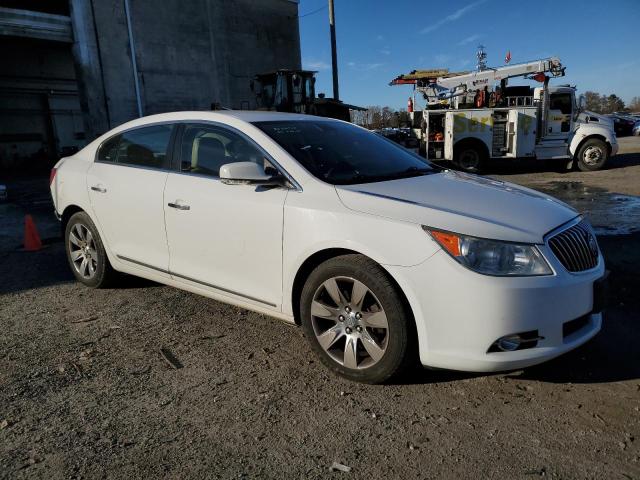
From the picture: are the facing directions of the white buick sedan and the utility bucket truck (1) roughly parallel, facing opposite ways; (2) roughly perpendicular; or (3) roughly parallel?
roughly parallel

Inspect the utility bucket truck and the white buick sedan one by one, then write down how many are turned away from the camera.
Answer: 0

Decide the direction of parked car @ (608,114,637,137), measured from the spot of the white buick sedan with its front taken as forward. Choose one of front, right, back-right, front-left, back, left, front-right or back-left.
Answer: left

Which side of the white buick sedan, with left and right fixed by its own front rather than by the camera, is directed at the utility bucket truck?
left

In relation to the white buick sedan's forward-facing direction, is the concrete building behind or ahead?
behind

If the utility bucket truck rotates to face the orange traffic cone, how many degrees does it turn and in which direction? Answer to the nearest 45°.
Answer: approximately 135° to its right

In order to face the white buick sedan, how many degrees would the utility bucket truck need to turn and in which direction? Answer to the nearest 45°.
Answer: approximately 90° to its right

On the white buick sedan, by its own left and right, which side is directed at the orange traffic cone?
back

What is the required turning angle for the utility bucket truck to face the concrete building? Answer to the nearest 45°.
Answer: approximately 180°

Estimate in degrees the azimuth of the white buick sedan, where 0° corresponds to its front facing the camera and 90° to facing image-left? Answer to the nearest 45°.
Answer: approximately 315°

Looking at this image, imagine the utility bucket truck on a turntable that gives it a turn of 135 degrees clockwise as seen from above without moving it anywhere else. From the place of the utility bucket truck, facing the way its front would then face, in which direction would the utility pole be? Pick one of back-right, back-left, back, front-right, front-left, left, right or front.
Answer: right

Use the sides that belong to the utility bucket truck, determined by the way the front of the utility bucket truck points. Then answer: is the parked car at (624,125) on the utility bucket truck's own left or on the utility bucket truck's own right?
on the utility bucket truck's own left

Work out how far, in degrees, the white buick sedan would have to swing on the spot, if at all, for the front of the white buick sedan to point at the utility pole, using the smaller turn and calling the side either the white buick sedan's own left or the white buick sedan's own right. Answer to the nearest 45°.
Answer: approximately 135° to the white buick sedan's own left

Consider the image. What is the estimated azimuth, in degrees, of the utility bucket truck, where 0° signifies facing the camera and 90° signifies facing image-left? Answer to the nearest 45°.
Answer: approximately 270°
